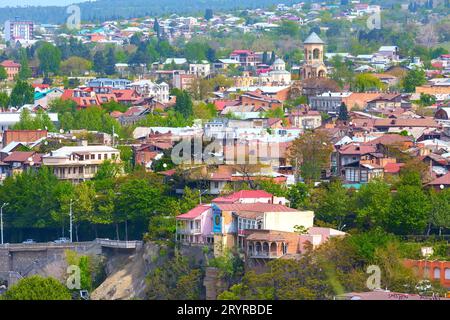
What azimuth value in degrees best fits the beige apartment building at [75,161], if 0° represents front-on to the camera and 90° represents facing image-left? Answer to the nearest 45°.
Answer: approximately 0°

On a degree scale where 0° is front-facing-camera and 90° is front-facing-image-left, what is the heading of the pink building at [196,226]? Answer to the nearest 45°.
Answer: approximately 45°

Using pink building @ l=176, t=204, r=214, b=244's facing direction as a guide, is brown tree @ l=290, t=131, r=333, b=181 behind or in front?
behind

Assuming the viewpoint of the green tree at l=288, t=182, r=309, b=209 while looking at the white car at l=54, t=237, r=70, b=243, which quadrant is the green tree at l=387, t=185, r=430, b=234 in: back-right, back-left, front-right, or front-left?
back-left

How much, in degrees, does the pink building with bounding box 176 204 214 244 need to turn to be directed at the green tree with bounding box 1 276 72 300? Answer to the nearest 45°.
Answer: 0° — it already faces it

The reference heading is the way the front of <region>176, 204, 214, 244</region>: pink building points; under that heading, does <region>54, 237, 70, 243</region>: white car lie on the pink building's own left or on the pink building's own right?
on the pink building's own right
